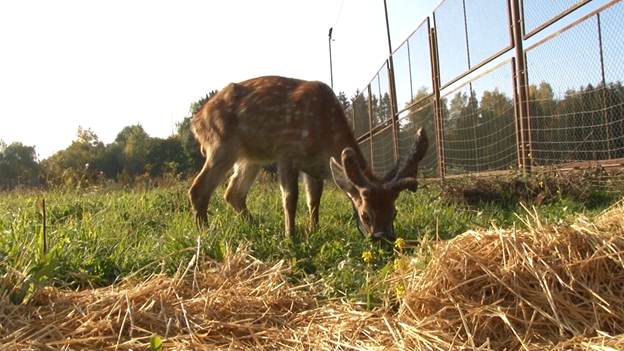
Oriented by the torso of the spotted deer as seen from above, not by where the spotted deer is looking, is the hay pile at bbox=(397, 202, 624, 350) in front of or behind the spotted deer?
in front

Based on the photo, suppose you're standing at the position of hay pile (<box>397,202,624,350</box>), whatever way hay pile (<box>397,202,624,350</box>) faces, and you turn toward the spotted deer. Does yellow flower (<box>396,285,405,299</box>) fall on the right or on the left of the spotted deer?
left

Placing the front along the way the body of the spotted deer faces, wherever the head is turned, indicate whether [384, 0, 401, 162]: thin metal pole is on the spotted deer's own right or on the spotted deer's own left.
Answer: on the spotted deer's own left

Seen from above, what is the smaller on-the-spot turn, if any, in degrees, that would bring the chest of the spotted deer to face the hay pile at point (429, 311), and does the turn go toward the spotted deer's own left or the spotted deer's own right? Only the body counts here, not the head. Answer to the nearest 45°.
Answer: approximately 45° to the spotted deer's own right

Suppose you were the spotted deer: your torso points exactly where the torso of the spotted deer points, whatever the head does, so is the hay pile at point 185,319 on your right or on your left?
on your right

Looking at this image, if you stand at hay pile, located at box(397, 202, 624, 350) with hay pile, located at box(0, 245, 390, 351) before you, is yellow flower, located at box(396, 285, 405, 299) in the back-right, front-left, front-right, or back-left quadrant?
front-right

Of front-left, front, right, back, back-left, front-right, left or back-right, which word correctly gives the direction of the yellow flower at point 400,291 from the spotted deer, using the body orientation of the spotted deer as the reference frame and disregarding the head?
front-right

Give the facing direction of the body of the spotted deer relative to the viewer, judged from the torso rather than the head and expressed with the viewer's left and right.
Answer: facing the viewer and to the right of the viewer
